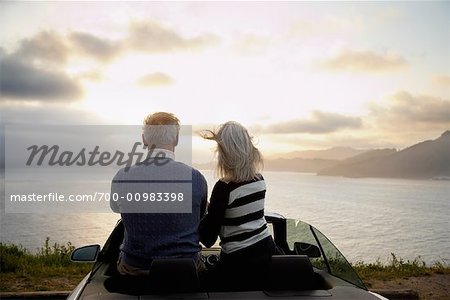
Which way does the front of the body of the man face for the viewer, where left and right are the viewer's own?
facing away from the viewer

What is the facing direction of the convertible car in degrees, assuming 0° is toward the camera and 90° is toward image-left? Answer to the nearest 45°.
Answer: approximately 180°

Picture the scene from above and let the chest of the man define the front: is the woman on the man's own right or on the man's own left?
on the man's own right

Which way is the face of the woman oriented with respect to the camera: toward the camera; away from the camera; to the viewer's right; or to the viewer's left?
away from the camera

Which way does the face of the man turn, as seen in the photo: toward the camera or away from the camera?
away from the camera
